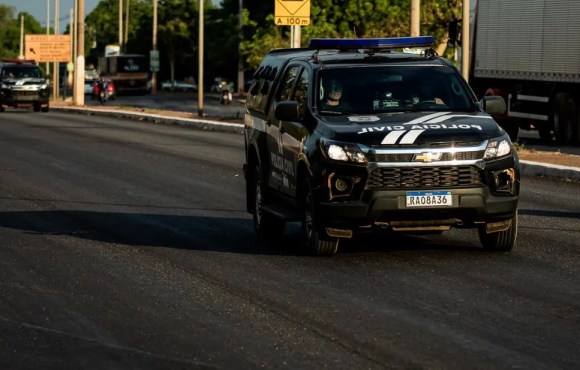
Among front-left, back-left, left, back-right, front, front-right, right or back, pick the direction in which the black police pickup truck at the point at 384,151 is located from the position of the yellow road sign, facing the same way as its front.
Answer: front

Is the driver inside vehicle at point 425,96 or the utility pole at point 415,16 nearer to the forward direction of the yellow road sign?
the driver inside vehicle

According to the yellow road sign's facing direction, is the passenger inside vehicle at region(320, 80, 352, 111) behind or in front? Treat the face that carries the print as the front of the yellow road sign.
in front

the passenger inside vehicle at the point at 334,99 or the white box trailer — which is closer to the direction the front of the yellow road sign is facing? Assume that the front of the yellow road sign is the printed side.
the passenger inside vehicle

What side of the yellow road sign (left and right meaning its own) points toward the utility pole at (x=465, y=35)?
left

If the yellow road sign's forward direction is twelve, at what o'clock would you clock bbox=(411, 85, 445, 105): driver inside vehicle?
The driver inside vehicle is roughly at 12 o'clock from the yellow road sign.

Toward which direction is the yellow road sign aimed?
toward the camera

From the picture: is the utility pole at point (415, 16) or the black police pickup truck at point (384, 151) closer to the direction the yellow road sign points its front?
the black police pickup truck
